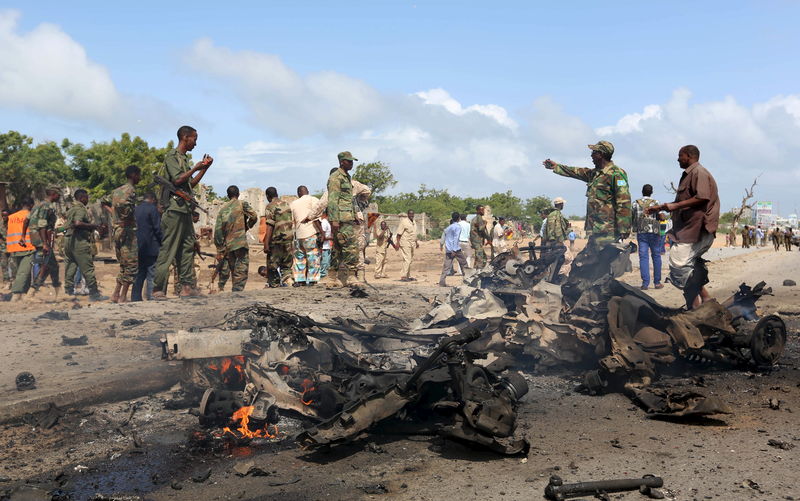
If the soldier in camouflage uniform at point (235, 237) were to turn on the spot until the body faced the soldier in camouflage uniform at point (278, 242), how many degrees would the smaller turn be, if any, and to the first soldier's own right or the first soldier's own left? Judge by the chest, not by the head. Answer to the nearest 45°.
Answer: approximately 45° to the first soldier's own right

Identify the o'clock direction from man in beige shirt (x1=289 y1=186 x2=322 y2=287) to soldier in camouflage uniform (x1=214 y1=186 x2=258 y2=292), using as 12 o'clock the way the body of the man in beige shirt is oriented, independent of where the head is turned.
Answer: The soldier in camouflage uniform is roughly at 9 o'clock from the man in beige shirt.

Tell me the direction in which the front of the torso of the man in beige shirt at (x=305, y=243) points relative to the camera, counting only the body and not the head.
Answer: away from the camera

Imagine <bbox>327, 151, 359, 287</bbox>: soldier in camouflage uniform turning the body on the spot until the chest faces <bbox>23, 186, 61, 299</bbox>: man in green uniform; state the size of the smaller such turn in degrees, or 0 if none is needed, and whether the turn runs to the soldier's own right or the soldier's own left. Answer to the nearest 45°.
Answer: approximately 135° to the soldier's own right

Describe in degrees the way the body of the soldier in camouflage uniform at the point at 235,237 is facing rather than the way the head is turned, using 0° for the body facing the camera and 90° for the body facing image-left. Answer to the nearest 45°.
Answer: approximately 180°

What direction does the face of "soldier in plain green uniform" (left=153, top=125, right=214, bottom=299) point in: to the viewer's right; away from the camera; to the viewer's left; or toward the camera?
to the viewer's right
